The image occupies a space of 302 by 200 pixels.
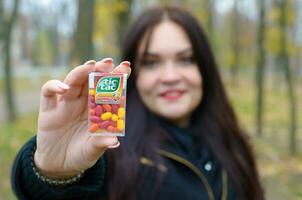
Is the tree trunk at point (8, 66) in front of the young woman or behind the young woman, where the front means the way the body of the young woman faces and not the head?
behind

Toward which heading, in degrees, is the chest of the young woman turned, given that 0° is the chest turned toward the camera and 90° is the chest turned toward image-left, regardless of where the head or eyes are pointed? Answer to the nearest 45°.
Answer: approximately 0°

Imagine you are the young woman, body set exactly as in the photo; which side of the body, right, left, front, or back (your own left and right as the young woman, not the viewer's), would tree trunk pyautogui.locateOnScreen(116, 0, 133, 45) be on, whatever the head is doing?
back
